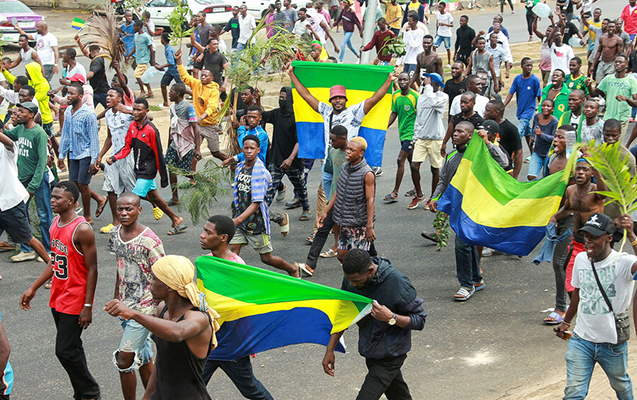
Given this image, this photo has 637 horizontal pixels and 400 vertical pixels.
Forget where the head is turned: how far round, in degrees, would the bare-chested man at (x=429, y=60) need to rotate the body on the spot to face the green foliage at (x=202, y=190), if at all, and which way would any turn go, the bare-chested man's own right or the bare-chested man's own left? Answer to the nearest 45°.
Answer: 0° — they already face it

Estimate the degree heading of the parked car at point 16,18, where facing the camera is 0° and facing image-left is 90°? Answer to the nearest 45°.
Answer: approximately 135°

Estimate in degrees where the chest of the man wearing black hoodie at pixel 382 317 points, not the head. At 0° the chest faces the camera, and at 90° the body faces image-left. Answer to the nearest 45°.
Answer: approximately 45°

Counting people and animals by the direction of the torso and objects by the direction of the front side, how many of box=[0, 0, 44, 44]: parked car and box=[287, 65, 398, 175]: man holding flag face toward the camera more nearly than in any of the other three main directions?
1

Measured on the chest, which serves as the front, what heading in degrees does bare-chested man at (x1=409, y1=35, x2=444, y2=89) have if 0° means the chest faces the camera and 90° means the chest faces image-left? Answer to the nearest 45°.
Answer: approximately 45°

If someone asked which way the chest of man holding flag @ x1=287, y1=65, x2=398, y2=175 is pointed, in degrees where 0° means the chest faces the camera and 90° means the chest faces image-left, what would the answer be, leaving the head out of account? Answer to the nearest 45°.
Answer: approximately 0°

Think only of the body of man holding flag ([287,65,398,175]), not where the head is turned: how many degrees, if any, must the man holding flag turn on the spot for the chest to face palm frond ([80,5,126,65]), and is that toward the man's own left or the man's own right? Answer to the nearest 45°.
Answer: approximately 135° to the man's own right
